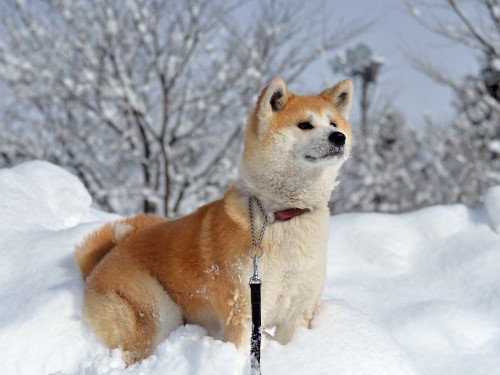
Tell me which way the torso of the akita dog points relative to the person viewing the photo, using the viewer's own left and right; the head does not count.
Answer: facing the viewer and to the right of the viewer
